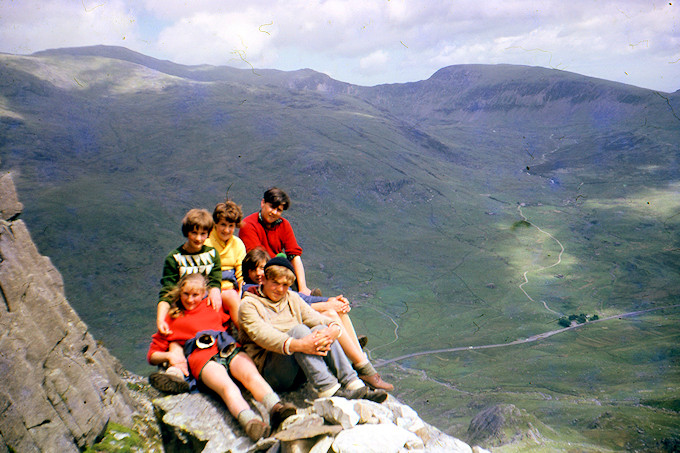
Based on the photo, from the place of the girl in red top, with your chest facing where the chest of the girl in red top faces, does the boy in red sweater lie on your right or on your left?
on your left

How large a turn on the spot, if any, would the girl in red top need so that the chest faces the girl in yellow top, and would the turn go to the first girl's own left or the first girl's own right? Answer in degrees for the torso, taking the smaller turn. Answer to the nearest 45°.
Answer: approximately 135° to the first girl's own left

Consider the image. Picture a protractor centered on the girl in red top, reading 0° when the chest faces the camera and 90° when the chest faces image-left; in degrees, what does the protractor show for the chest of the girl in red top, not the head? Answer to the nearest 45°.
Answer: approximately 315°

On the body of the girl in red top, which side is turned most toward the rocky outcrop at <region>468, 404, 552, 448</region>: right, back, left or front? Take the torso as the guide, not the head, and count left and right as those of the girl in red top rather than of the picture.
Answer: left
